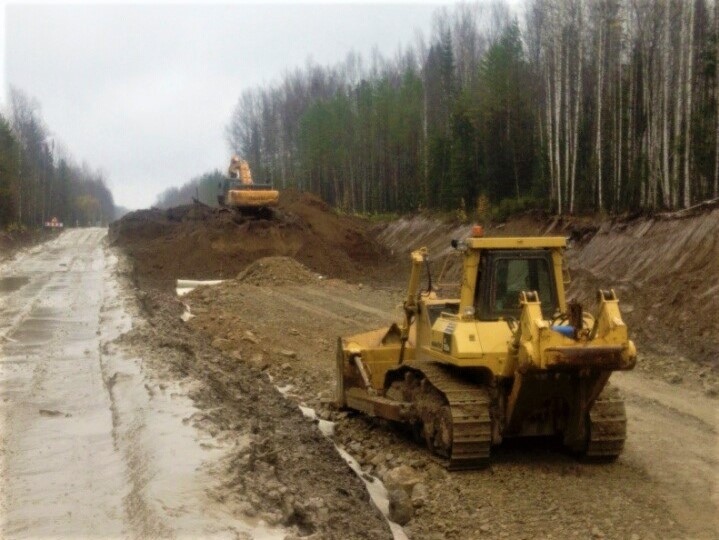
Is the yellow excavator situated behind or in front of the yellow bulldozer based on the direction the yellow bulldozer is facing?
in front

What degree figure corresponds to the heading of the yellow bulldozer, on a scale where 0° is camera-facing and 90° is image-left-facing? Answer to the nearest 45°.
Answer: approximately 135°
